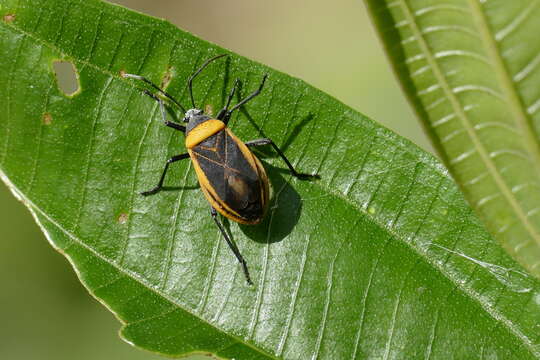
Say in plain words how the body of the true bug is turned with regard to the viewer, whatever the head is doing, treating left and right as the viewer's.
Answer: facing away from the viewer and to the left of the viewer

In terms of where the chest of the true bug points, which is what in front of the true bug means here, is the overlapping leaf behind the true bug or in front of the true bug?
behind
